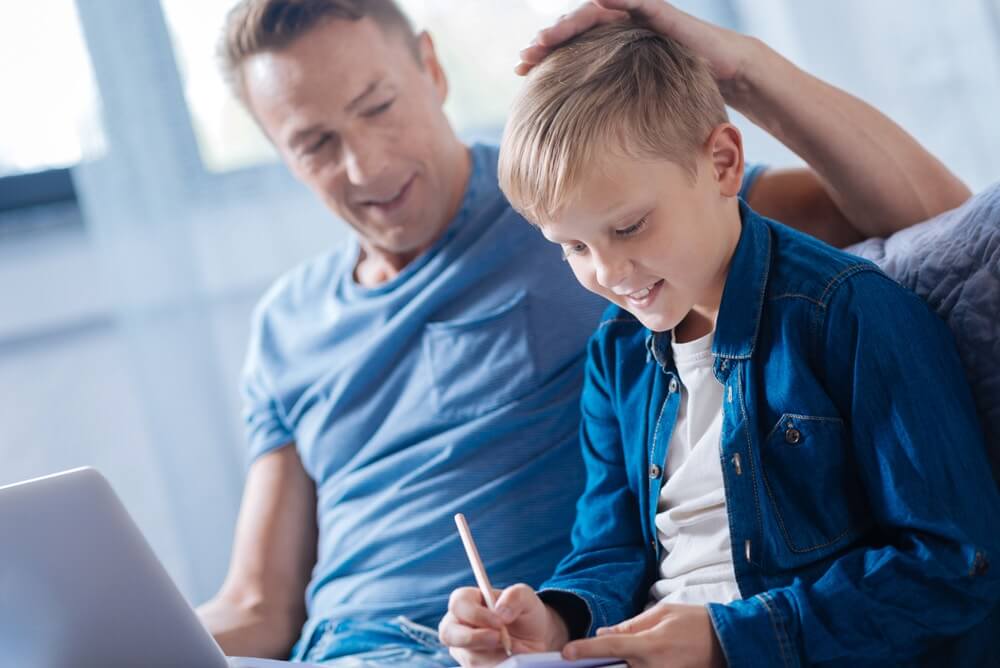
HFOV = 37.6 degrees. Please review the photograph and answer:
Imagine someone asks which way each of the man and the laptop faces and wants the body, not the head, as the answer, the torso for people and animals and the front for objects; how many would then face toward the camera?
1

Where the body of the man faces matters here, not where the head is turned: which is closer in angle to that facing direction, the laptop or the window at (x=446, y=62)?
the laptop

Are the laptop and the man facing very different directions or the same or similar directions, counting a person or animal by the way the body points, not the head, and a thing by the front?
very different directions

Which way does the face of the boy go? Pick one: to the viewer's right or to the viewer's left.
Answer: to the viewer's left

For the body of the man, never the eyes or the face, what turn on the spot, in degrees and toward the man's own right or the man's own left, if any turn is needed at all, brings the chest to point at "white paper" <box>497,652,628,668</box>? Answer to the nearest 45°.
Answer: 0° — they already face it

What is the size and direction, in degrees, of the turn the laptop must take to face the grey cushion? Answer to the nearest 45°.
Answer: approximately 45° to its right

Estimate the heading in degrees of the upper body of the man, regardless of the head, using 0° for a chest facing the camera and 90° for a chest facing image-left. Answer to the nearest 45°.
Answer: approximately 0°

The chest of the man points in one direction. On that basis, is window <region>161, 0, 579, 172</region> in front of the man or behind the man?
behind
